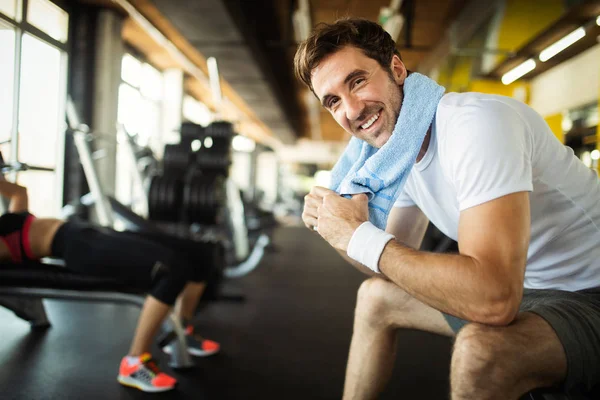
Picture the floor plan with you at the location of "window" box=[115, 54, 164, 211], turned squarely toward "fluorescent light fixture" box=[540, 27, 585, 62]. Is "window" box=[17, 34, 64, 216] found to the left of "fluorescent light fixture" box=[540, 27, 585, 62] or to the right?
right

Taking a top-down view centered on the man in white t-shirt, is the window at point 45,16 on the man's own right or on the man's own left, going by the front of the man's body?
on the man's own right

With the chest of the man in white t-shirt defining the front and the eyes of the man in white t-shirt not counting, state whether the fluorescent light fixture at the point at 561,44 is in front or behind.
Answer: behind

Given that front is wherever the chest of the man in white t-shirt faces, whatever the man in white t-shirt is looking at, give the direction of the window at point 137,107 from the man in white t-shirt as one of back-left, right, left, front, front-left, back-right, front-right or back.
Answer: right

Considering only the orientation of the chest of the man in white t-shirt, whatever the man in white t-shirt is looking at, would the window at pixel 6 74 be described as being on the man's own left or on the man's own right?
on the man's own right

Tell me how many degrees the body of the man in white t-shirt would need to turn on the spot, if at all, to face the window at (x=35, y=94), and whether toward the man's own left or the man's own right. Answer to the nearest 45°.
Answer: approximately 45° to the man's own right

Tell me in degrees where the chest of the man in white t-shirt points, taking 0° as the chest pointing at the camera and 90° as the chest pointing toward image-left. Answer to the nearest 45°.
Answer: approximately 45°

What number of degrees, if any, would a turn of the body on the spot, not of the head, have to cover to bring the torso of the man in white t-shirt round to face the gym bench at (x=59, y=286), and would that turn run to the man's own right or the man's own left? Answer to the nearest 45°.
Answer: approximately 45° to the man's own right

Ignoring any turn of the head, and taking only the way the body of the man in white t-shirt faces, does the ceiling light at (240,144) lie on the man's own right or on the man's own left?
on the man's own right

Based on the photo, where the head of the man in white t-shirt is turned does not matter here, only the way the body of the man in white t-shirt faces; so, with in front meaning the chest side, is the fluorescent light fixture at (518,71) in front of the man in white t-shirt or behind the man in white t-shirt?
behind

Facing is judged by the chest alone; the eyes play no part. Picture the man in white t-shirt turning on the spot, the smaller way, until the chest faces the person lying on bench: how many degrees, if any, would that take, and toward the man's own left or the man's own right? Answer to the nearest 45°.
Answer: approximately 45° to the man's own right
